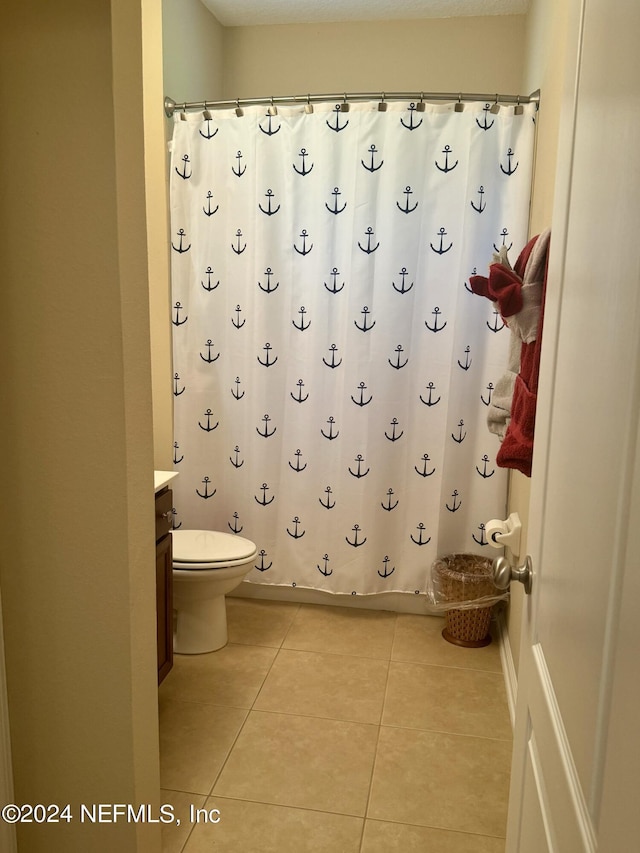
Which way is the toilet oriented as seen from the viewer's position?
to the viewer's right

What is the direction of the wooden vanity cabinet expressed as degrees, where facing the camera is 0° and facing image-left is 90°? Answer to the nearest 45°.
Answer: approximately 270°

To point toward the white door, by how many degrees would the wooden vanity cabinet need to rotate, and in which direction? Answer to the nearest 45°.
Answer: approximately 90° to its right

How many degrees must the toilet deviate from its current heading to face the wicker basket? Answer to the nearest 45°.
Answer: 0° — it already faces it

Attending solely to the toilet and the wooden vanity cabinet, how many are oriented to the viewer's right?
2

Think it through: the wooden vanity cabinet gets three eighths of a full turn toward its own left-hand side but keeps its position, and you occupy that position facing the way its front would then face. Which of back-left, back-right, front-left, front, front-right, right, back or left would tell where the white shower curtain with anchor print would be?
right
